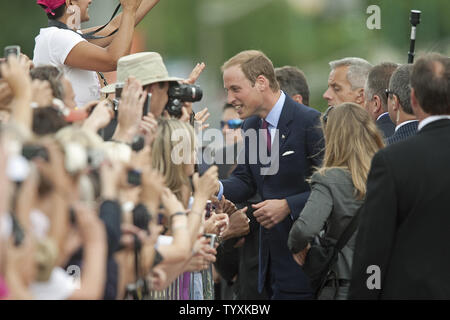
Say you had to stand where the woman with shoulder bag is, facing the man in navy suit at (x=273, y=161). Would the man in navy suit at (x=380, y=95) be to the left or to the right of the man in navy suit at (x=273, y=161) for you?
right

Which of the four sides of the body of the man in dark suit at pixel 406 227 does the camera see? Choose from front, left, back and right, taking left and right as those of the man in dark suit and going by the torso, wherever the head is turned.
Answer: back

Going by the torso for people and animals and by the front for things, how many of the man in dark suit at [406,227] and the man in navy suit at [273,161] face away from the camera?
1

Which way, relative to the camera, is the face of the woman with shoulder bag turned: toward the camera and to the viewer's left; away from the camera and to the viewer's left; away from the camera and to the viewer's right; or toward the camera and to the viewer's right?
away from the camera and to the viewer's left

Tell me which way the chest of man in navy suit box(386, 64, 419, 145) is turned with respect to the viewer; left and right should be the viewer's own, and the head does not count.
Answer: facing away from the viewer and to the left of the viewer

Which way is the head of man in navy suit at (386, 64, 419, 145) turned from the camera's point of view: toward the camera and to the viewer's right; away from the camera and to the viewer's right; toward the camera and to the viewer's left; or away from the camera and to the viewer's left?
away from the camera and to the viewer's left

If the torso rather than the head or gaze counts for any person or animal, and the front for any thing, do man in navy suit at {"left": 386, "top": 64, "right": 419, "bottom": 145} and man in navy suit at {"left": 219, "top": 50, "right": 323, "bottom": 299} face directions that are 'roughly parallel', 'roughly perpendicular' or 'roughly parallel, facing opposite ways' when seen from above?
roughly perpendicular

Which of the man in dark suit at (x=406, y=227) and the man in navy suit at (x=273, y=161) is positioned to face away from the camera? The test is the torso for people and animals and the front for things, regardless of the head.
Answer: the man in dark suit

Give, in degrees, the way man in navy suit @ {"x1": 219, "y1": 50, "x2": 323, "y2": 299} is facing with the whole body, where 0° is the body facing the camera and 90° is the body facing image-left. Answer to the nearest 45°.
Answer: approximately 45°

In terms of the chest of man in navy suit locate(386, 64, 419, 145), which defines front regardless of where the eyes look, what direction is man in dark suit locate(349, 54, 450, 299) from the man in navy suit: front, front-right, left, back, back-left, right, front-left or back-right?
back-left

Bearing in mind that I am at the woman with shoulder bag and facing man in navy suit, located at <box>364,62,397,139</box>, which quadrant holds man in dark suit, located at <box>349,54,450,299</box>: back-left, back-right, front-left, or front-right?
back-right
